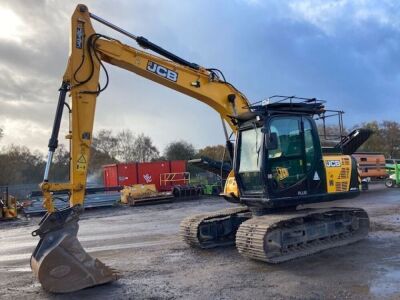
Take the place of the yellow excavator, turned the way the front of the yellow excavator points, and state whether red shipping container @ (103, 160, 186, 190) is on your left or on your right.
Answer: on your right

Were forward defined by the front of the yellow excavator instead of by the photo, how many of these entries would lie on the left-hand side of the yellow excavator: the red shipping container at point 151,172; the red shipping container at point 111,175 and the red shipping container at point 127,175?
0

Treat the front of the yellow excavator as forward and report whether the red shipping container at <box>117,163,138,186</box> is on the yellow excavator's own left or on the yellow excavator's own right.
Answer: on the yellow excavator's own right

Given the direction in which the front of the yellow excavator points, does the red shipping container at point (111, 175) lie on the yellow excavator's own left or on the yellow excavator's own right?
on the yellow excavator's own right

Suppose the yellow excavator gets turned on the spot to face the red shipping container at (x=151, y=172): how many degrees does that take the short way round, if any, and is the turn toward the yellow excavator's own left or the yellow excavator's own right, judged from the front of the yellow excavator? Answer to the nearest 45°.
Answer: approximately 135° to the yellow excavator's own right
